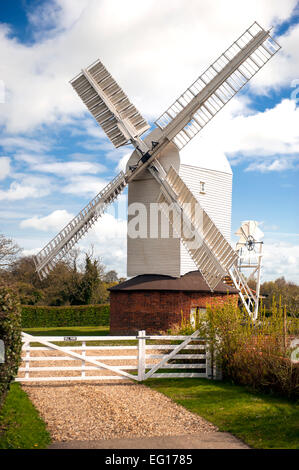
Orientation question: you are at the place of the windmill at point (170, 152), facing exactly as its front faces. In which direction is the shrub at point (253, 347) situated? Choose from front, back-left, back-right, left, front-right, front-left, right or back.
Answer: front-left

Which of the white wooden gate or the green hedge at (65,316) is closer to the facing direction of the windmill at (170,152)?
the white wooden gate

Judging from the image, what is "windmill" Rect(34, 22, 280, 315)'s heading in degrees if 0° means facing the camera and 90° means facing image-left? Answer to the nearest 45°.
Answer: approximately 45°

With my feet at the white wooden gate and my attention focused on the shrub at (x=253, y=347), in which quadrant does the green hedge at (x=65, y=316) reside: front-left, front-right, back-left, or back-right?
back-left

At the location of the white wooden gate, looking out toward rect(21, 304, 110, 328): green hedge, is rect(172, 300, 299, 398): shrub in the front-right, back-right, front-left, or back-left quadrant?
back-right
